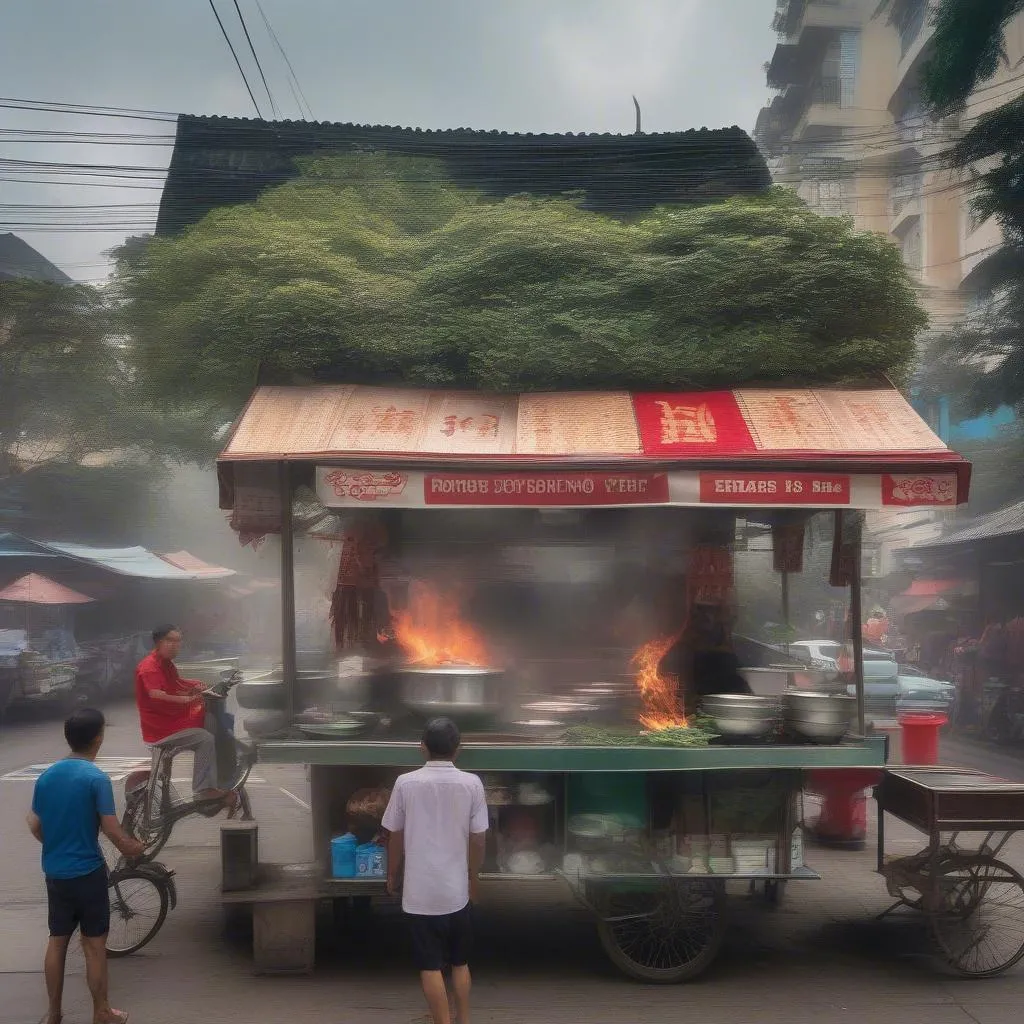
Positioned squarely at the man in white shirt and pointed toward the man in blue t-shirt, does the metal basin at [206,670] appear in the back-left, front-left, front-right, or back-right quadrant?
front-right

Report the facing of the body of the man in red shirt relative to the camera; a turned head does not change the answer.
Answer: to the viewer's right

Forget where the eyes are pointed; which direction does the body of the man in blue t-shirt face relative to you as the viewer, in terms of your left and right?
facing away from the viewer and to the right of the viewer

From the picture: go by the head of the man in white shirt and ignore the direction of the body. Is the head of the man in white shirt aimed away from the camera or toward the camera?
away from the camera

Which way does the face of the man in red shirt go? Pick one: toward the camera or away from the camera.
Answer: toward the camera

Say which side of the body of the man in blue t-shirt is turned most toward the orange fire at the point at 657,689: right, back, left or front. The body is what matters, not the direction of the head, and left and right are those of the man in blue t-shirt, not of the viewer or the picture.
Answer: front

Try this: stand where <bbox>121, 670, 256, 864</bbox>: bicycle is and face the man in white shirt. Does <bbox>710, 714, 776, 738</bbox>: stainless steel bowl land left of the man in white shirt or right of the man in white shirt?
left

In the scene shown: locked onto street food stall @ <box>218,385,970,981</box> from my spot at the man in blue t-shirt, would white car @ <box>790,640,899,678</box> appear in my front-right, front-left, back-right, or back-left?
front-left

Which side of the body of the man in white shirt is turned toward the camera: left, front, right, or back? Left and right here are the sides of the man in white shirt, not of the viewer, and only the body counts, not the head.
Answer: back

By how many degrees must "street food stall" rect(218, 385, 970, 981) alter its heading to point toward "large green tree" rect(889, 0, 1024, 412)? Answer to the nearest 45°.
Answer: approximately 135° to its left

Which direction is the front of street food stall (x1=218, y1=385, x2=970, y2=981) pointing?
toward the camera

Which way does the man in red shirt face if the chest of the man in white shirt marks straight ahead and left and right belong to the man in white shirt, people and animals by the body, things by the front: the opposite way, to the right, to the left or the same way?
to the right

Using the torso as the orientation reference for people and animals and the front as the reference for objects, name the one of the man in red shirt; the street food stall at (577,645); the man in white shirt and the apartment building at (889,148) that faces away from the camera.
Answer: the man in white shirt
